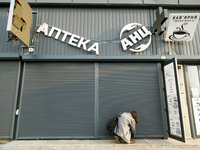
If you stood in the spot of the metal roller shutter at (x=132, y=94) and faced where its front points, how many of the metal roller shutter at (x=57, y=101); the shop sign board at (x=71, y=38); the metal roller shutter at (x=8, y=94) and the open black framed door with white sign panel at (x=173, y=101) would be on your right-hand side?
3

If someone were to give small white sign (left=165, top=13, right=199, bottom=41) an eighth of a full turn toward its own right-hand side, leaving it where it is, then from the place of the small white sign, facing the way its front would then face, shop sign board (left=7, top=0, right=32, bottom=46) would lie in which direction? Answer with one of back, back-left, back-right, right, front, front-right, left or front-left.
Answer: front

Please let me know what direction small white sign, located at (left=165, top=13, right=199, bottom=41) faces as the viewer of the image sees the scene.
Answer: facing the viewer

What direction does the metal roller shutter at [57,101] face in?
toward the camera

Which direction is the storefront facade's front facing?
toward the camera

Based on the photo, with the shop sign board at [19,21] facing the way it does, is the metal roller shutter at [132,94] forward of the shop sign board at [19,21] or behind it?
forward

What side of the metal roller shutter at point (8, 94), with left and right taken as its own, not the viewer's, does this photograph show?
front

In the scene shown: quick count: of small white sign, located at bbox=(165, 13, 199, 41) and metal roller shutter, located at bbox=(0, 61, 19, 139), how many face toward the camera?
2

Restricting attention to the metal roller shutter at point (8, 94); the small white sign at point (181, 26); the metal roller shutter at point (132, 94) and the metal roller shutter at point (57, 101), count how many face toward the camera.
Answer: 4

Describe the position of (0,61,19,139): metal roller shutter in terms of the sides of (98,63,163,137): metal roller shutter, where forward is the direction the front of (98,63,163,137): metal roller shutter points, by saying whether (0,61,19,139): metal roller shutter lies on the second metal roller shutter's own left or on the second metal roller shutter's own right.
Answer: on the second metal roller shutter's own right

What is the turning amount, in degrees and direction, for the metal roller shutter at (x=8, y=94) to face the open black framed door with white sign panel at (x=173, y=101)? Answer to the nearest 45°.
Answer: approximately 45° to its left
